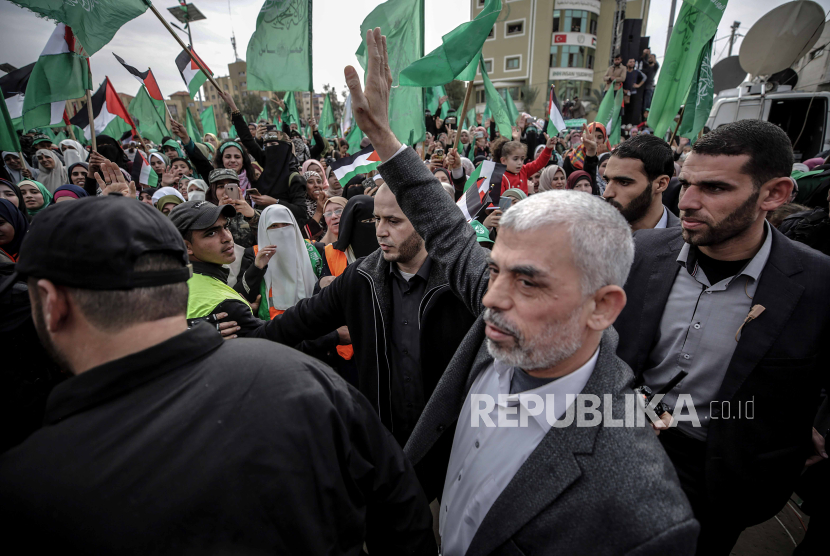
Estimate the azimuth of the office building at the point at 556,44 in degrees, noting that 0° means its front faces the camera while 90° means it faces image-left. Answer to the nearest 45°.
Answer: approximately 0°

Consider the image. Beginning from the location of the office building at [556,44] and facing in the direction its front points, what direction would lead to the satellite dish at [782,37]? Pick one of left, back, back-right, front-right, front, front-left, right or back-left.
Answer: front

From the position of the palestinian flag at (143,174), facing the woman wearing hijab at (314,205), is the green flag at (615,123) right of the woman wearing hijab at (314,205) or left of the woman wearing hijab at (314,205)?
left

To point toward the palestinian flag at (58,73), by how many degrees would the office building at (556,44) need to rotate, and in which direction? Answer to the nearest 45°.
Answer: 0° — it already faces it

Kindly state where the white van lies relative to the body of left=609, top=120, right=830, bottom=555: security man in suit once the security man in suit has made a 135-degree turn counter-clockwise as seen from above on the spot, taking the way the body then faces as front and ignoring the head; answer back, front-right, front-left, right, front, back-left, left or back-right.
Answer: left

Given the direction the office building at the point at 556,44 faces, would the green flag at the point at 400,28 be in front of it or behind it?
in front

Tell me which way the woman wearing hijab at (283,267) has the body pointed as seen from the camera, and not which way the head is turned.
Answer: toward the camera

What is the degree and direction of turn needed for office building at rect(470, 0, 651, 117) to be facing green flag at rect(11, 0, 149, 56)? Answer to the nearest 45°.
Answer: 0° — it already faces it

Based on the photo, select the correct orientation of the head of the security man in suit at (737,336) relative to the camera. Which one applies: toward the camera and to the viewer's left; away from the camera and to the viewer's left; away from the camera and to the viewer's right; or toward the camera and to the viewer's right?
toward the camera and to the viewer's left
